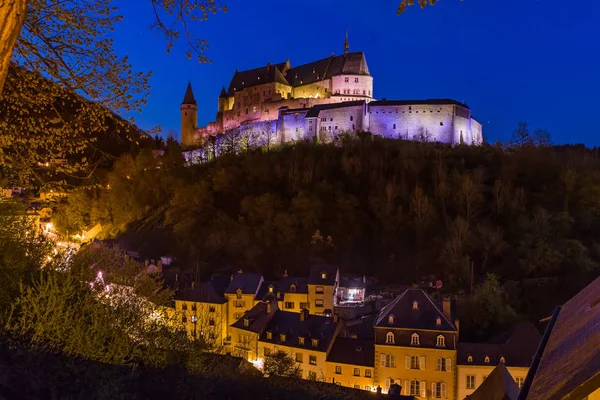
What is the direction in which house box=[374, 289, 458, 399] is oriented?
toward the camera

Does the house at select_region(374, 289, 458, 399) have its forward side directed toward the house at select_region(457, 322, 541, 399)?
no

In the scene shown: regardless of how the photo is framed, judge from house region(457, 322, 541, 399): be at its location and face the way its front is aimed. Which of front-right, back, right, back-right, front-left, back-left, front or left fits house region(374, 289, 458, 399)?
right

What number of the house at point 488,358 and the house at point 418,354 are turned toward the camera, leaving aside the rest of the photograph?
2

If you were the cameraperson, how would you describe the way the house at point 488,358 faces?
facing the viewer

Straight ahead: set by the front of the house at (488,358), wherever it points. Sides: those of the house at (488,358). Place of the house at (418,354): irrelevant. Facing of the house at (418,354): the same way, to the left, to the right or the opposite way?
the same way
